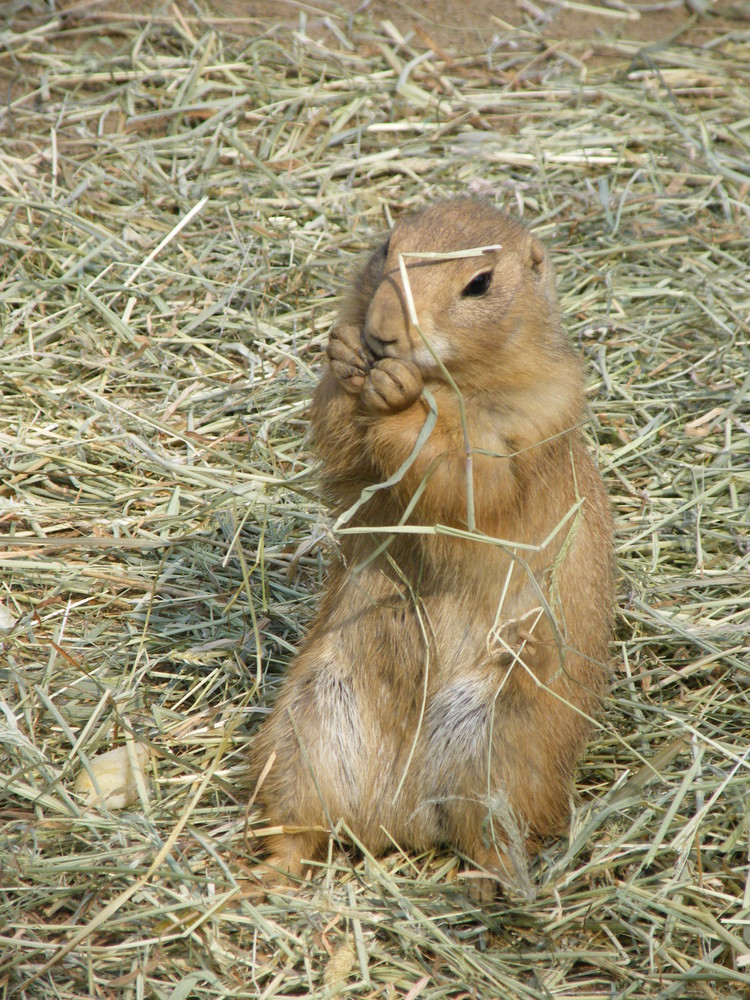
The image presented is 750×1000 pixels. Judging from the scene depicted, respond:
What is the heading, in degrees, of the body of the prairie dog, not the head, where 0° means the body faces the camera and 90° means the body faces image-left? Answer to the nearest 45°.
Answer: approximately 45°
